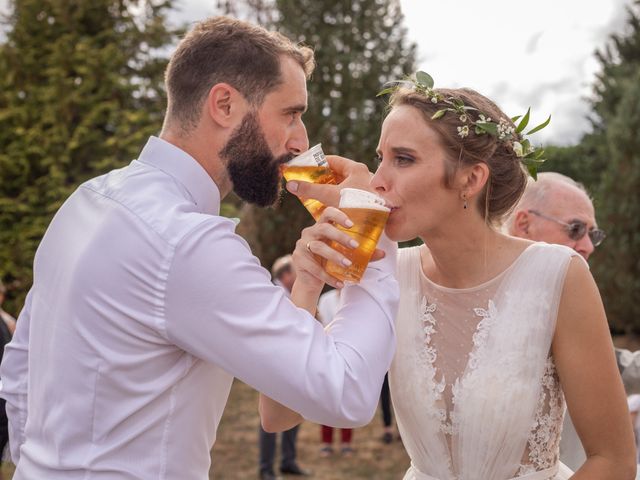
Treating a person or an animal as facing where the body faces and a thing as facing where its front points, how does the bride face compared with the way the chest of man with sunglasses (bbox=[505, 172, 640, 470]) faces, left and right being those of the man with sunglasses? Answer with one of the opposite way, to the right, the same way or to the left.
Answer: to the right

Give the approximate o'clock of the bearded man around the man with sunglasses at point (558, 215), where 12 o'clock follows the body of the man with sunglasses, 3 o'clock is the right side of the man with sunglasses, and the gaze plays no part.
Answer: The bearded man is roughly at 2 o'clock from the man with sunglasses.

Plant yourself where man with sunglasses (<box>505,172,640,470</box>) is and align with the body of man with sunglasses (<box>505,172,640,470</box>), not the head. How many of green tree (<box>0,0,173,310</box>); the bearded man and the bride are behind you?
1

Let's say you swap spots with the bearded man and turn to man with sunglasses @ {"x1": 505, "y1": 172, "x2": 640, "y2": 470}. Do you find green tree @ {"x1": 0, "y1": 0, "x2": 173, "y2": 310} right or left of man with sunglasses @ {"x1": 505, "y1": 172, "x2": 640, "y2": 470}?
left

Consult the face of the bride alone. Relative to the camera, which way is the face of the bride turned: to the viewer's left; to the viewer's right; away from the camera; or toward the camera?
to the viewer's left

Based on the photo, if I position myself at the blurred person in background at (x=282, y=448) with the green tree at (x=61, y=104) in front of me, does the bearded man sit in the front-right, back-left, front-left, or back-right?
back-left

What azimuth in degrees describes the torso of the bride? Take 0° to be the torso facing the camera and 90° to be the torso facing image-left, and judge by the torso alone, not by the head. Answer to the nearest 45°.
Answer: approximately 45°

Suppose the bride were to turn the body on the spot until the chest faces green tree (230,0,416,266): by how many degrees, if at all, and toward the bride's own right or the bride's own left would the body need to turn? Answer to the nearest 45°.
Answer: approximately 135° to the bride's own right

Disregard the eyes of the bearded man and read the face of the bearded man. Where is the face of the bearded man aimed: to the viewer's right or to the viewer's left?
to the viewer's right

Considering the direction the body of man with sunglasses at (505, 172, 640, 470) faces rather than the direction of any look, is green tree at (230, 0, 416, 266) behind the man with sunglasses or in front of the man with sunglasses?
behind
